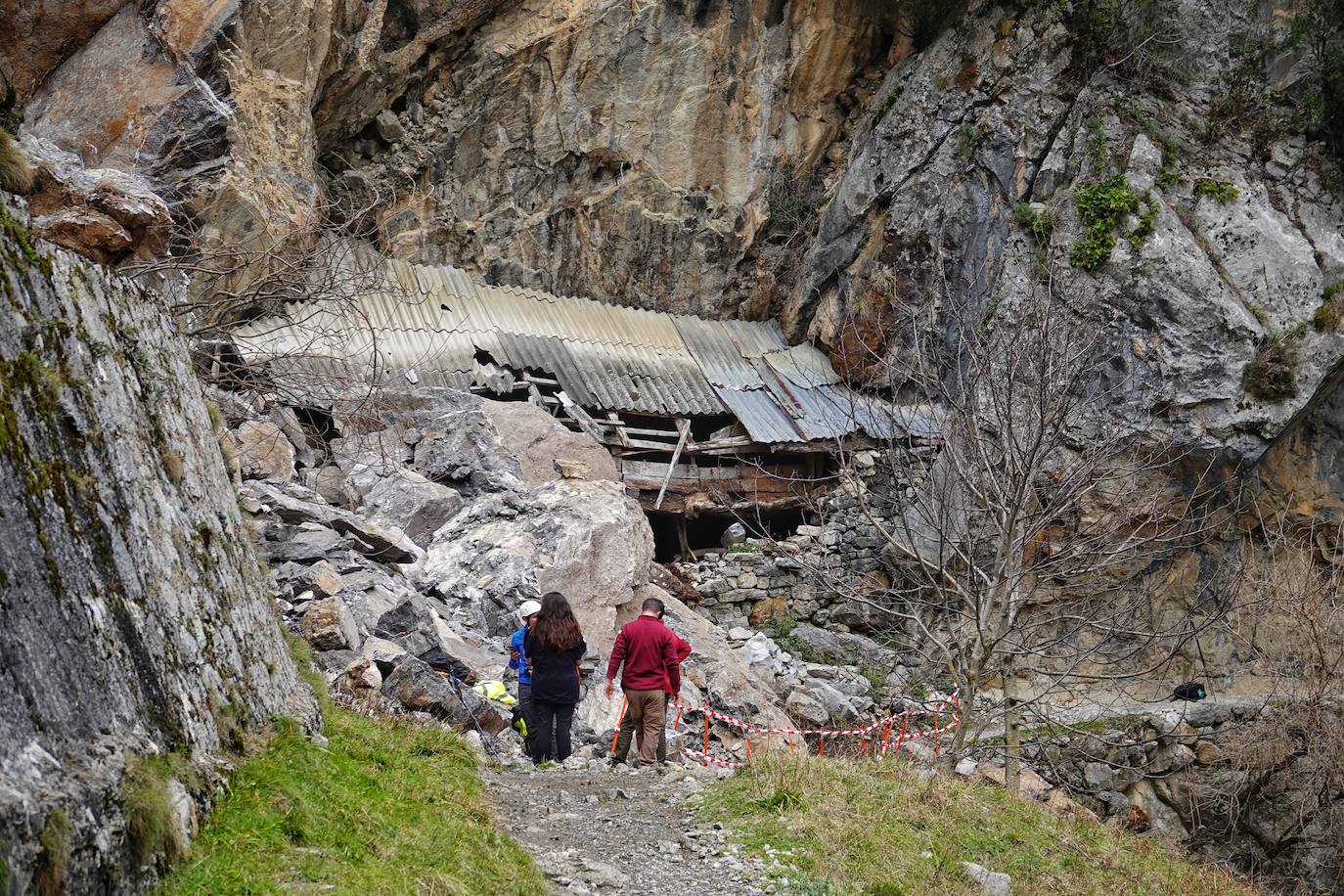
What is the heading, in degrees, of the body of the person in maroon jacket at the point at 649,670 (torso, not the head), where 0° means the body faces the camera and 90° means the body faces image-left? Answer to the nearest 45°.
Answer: approximately 180°

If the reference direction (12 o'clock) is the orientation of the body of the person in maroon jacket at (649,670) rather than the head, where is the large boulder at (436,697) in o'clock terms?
The large boulder is roughly at 9 o'clock from the person in maroon jacket.

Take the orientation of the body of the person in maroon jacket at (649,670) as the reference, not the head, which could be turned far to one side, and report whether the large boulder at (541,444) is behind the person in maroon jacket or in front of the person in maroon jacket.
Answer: in front

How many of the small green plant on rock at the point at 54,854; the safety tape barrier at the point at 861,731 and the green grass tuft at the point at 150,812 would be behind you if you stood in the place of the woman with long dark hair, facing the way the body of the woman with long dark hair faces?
2

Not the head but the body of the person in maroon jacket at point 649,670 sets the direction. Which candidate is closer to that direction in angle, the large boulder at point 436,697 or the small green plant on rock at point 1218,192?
the small green plant on rock

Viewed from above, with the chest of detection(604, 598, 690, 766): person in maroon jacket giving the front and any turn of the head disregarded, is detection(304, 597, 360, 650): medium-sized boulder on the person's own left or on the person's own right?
on the person's own left

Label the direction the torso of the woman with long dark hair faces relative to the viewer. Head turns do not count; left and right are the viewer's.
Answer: facing away from the viewer

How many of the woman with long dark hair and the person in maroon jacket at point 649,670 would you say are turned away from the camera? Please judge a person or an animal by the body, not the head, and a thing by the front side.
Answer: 2

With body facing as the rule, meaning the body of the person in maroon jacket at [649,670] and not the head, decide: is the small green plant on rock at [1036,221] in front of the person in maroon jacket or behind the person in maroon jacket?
in front

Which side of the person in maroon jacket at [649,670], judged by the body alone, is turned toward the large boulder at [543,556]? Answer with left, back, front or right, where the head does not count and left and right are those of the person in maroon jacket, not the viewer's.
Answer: front

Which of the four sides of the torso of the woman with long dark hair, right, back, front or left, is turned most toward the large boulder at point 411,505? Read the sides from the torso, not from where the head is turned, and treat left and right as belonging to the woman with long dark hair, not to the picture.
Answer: front

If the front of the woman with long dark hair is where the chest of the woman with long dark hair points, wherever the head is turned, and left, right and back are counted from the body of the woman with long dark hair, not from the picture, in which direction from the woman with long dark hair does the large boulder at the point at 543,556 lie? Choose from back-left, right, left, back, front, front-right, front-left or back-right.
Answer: front
